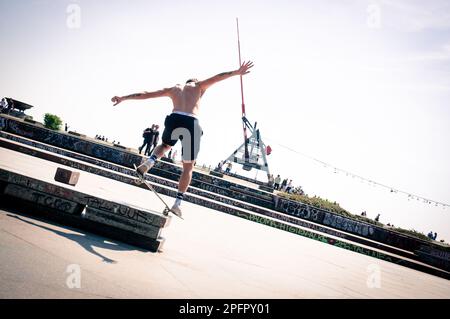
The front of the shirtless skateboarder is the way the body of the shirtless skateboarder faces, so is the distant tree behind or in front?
in front

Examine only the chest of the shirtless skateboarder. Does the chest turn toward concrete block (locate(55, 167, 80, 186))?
no

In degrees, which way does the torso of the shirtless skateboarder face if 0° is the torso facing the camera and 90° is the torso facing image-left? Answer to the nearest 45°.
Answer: approximately 180°

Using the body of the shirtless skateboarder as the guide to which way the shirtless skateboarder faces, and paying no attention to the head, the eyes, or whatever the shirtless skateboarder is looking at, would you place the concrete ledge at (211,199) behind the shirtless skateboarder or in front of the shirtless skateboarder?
in front
